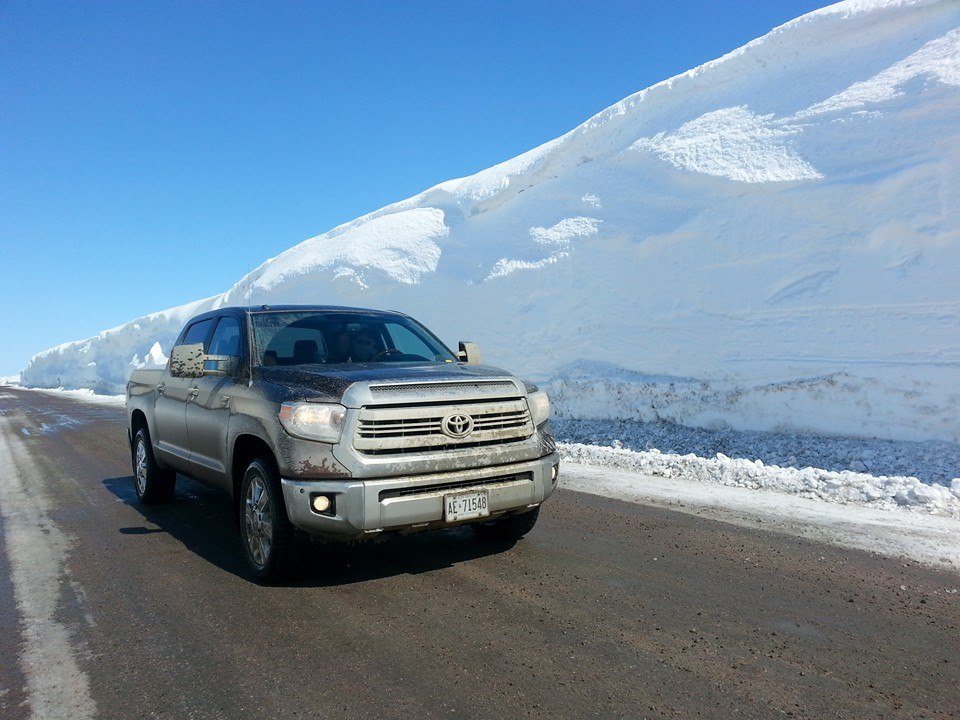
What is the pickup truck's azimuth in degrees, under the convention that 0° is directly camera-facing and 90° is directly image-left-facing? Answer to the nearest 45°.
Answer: approximately 315°
